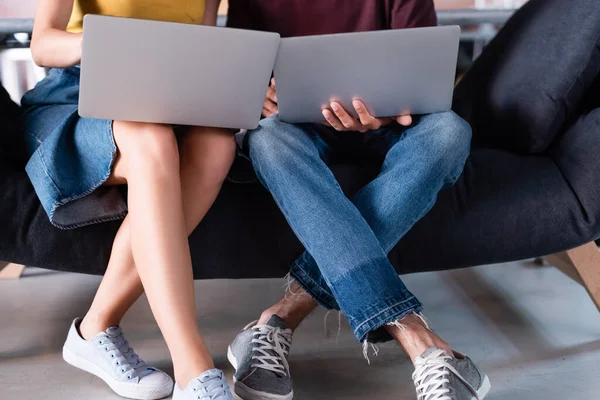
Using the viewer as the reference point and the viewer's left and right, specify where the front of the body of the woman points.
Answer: facing the viewer and to the right of the viewer

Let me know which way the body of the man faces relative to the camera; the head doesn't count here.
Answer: toward the camera
